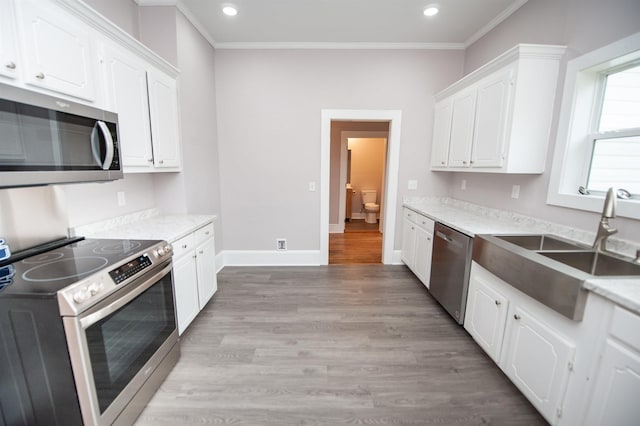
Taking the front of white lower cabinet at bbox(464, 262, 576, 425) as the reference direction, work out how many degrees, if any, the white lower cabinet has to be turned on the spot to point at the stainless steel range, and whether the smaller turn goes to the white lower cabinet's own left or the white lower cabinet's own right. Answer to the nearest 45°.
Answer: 0° — it already faces it

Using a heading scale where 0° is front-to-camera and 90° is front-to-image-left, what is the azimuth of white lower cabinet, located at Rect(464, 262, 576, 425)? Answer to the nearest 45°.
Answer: approximately 45°

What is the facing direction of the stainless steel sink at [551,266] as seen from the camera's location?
facing the viewer and to the left of the viewer

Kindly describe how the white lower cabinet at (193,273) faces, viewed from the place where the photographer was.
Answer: facing the viewer and to the right of the viewer

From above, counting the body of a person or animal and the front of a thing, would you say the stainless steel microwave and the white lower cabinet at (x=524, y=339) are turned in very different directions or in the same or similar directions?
very different directions

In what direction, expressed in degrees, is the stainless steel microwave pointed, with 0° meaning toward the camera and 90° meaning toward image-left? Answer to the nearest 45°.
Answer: approximately 315°

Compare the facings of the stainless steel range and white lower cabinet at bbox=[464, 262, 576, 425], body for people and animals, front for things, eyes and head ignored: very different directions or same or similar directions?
very different directions

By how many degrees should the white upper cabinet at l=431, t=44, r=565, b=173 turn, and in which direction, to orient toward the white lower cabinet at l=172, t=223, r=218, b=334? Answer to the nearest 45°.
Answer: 0° — it already faces it

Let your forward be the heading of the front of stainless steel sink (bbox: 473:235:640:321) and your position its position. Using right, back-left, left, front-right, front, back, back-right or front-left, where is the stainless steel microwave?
front

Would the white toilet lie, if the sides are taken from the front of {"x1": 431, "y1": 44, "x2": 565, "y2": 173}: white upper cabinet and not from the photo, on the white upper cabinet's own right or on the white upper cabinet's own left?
on the white upper cabinet's own right
